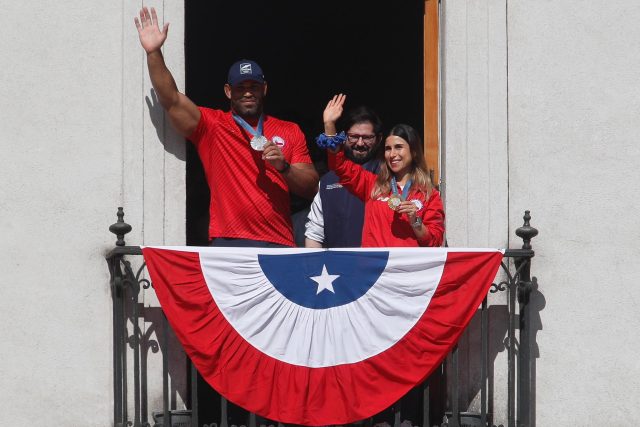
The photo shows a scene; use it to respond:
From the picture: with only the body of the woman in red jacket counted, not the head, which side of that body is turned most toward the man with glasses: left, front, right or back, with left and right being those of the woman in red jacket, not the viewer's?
right

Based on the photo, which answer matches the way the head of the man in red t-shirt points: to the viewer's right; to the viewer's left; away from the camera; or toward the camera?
toward the camera

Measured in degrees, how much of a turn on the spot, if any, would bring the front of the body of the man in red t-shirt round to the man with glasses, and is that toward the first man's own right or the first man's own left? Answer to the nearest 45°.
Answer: approximately 90° to the first man's own left

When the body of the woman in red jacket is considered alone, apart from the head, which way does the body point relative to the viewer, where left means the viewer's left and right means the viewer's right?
facing the viewer and to the left of the viewer

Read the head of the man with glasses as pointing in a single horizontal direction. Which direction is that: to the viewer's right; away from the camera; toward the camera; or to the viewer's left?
toward the camera

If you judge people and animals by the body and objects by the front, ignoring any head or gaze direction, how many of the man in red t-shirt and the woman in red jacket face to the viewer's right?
0

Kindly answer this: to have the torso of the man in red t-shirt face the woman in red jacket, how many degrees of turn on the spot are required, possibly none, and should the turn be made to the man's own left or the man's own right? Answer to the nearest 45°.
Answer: approximately 90° to the man's own left

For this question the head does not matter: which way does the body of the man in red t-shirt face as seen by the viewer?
toward the camera
